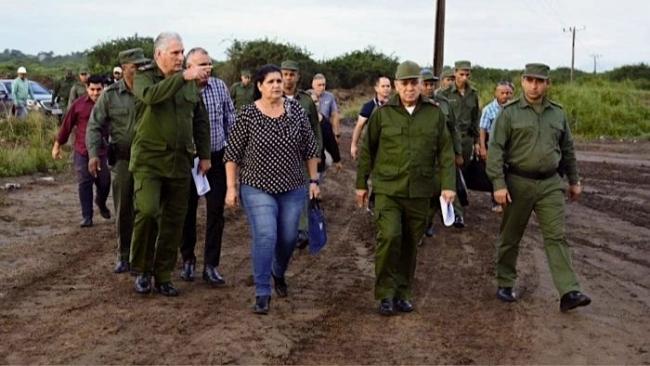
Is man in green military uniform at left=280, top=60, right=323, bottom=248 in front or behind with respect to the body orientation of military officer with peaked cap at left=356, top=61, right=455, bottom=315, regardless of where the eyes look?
behind

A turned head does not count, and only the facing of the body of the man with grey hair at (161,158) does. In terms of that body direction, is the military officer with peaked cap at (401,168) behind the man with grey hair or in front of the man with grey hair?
in front

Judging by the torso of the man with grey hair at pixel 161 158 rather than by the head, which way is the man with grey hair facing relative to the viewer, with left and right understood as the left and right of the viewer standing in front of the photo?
facing the viewer and to the right of the viewer

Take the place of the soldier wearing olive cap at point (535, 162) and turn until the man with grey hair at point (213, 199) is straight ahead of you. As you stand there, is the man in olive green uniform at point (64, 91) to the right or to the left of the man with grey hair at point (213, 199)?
right

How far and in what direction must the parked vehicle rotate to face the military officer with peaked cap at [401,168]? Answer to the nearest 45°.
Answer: approximately 90° to its right

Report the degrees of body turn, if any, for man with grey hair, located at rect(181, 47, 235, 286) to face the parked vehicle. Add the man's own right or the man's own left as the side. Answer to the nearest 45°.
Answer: approximately 180°
